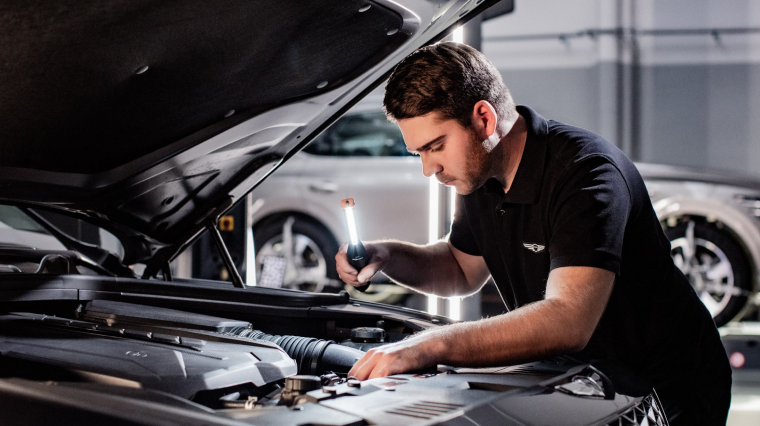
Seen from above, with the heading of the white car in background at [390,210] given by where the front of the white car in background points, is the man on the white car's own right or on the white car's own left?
on the white car's own right

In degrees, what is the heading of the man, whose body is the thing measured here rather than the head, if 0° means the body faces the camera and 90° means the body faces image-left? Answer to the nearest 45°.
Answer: approximately 45°

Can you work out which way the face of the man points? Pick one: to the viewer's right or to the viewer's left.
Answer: to the viewer's left

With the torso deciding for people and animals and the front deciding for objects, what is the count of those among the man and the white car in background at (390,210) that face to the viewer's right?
1

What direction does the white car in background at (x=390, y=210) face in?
to the viewer's right

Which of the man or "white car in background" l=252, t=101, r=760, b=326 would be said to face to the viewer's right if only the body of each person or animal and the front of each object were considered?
the white car in background

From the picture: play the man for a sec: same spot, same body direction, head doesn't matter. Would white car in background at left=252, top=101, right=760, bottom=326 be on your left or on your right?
on your right
